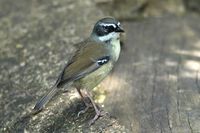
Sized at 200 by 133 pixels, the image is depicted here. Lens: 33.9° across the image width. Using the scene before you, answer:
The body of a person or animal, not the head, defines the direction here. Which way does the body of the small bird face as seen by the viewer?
to the viewer's right
